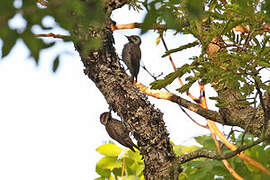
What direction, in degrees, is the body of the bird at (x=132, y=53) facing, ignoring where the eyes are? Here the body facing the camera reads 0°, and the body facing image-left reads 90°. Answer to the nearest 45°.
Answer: approximately 90°
